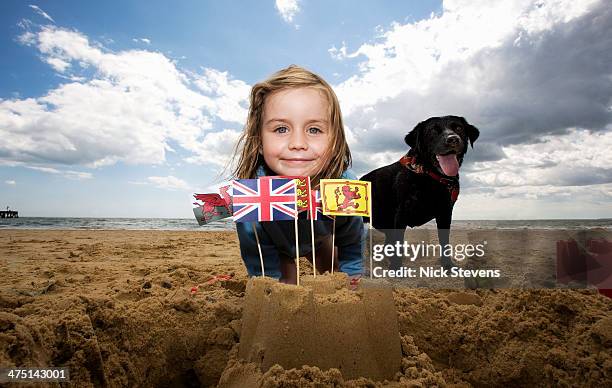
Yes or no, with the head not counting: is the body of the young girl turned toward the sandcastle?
yes

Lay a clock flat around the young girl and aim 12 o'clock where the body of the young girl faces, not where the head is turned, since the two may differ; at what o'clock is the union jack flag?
The union jack flag is roughly at 1 o'clock from the young girl.

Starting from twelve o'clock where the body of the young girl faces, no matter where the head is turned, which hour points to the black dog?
The black dog is roughly at 8 o'clock from the young girl.

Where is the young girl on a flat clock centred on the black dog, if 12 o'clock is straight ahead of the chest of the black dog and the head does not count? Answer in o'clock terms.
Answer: The young girl is roughly at 3 o'clock from the black dog.
